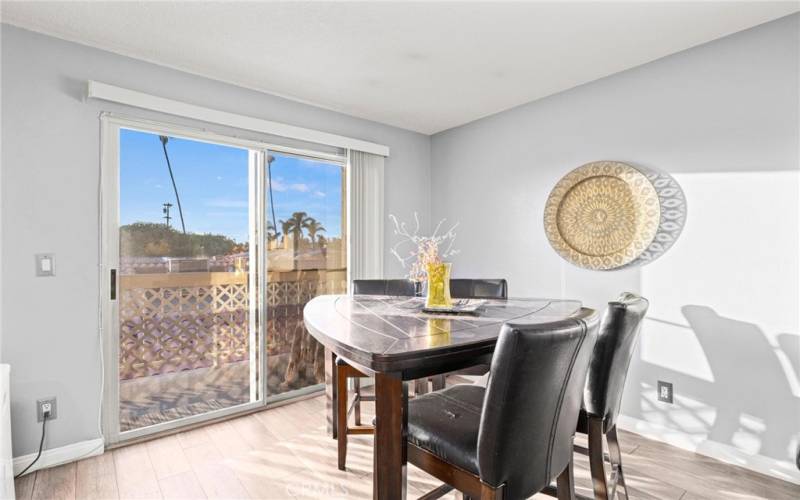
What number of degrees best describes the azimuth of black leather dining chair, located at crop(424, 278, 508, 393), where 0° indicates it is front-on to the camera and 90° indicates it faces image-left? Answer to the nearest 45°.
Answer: approximately 45°

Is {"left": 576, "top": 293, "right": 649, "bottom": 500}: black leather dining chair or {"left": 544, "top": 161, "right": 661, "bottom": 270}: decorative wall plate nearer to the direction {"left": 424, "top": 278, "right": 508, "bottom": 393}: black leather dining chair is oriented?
the black leather dining chair

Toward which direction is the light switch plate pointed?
toward the camera

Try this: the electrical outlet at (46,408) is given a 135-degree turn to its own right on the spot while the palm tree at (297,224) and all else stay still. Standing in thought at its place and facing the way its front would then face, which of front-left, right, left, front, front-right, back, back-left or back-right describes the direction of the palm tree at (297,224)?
back-right

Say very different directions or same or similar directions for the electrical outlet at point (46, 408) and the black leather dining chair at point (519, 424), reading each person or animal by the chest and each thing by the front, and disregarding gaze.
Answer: very different directions

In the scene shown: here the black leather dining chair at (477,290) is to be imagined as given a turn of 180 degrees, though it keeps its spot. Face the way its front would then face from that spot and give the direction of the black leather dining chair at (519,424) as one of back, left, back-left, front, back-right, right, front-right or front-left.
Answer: back-right

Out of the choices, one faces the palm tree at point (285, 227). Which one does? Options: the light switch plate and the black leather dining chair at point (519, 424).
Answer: the black leather dining chair

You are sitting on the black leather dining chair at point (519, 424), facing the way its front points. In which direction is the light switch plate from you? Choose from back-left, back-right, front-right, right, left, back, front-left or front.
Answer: front-left

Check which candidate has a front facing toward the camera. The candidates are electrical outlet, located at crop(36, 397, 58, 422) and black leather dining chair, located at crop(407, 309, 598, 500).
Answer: the electrical outlet

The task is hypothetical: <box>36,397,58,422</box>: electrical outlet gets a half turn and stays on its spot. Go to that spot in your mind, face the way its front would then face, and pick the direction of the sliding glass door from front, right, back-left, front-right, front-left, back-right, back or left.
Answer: right

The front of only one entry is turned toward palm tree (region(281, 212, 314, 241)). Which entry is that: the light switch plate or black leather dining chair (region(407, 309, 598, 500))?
the black leather dining chair

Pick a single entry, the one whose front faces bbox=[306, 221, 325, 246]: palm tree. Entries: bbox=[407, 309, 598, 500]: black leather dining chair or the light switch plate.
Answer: the black leather dining chair

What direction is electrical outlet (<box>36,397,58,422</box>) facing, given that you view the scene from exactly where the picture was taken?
facing the viewer

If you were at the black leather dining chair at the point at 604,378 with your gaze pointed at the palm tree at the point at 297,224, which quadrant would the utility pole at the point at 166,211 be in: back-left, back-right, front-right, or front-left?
front-left

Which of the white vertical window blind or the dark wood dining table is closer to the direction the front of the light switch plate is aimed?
the dark wood dining table

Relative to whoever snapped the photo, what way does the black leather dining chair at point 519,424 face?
facing away from the viewer and to the left of the viewer
